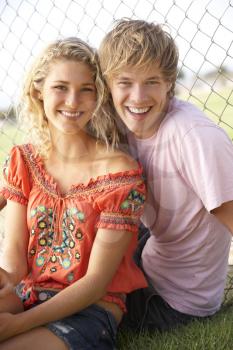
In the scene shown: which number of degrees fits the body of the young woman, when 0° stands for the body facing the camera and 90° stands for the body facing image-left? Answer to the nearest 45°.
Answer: approximately 45°

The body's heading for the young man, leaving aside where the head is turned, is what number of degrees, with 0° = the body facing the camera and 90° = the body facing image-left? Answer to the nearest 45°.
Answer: approximately 45°
